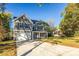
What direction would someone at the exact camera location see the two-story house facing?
facing the viewer and to the right of the viewer
